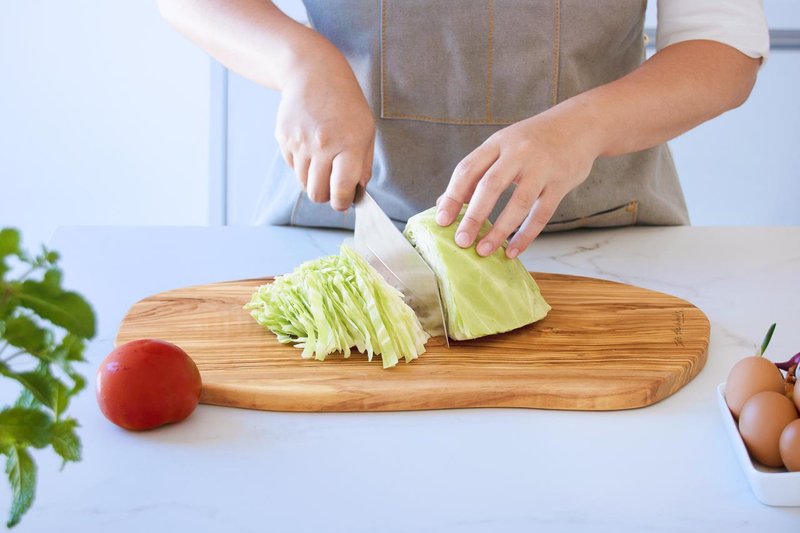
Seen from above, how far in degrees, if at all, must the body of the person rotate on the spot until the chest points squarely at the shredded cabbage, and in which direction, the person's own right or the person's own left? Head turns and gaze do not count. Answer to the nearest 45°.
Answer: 0° — they already face it

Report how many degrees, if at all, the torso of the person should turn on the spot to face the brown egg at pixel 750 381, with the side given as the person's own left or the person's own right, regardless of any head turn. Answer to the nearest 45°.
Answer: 0° — they already face it

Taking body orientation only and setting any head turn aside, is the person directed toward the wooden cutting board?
yes

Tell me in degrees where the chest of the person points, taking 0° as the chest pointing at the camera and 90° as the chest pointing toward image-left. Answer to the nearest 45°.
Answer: approximately 0°

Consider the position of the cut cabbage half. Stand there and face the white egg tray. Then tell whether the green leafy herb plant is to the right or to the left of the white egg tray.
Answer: right

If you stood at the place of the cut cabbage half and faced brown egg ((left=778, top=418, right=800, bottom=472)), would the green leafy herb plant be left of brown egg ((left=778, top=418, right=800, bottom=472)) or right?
right
